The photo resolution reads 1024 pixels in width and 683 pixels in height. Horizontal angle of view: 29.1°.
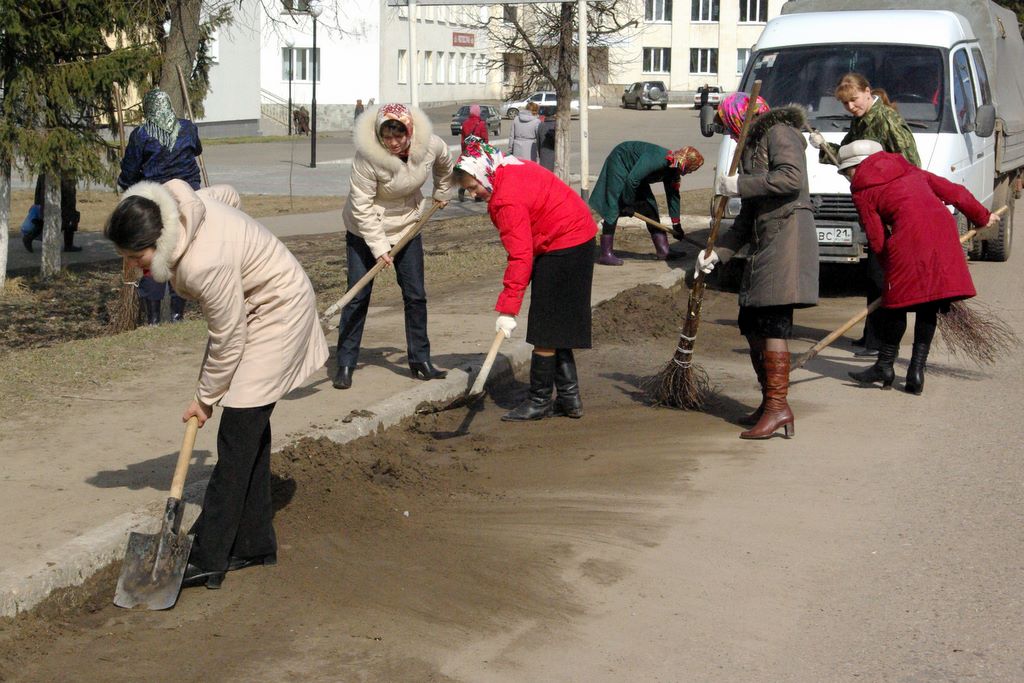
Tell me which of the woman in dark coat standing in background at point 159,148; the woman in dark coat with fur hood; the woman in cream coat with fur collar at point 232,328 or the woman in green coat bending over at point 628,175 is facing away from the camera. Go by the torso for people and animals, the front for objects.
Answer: the woman in dark coat standing in background at point 159,148

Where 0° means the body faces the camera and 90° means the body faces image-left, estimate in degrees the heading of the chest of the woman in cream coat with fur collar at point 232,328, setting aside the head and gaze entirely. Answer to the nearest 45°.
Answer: approximately 90°

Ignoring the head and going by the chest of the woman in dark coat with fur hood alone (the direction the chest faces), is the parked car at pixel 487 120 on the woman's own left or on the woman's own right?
on the woman's own right

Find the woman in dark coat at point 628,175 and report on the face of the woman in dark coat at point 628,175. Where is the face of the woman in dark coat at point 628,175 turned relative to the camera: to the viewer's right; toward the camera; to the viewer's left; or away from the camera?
to the viewer's right

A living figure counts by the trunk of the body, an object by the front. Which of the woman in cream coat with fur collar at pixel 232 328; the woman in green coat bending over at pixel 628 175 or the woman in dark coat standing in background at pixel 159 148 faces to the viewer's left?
the woman in cream coat with fur collar

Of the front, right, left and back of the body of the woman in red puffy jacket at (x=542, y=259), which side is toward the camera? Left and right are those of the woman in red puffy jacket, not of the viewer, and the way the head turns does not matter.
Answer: left

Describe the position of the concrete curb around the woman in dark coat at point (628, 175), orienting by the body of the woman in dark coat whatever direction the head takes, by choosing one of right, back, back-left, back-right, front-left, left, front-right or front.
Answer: right

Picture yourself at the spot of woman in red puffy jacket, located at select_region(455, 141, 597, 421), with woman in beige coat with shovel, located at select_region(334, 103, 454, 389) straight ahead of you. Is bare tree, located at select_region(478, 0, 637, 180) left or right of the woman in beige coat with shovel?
right

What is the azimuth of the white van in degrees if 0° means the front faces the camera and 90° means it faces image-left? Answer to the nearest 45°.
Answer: approximately 45°

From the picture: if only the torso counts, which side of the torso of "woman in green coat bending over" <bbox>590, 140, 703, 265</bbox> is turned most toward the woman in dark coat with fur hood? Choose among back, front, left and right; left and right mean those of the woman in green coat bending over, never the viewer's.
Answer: right

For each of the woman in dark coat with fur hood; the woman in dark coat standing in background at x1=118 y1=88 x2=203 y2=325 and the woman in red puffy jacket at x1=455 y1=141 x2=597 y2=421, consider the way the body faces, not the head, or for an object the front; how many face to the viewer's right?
0

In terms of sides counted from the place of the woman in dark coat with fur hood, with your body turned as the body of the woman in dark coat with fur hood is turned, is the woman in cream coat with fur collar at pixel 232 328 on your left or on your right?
on your left

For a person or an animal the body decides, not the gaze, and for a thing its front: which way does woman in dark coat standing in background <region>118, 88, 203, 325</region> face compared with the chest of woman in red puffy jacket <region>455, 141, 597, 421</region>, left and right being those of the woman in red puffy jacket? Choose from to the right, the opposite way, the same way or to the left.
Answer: to the right

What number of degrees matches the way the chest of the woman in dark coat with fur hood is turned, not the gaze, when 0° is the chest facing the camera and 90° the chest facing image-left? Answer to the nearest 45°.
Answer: approximately 90°

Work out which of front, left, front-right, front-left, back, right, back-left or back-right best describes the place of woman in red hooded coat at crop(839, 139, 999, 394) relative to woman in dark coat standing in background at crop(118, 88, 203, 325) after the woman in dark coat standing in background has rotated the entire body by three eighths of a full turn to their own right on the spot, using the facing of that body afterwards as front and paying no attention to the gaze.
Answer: front

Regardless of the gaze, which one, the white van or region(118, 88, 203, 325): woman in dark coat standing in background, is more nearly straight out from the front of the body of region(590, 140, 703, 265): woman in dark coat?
the white van

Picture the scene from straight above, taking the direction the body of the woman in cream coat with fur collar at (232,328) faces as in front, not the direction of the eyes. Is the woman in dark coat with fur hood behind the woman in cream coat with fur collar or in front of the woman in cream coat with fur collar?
behind

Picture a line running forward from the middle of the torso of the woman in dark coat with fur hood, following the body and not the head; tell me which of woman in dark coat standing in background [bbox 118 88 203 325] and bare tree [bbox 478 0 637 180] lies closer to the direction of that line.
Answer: the woman in dark coat standing in background

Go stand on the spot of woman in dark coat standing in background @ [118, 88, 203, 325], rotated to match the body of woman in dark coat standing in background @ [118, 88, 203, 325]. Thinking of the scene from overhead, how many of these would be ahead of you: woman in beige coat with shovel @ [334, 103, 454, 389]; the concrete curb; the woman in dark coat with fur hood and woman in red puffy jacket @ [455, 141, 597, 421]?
0
